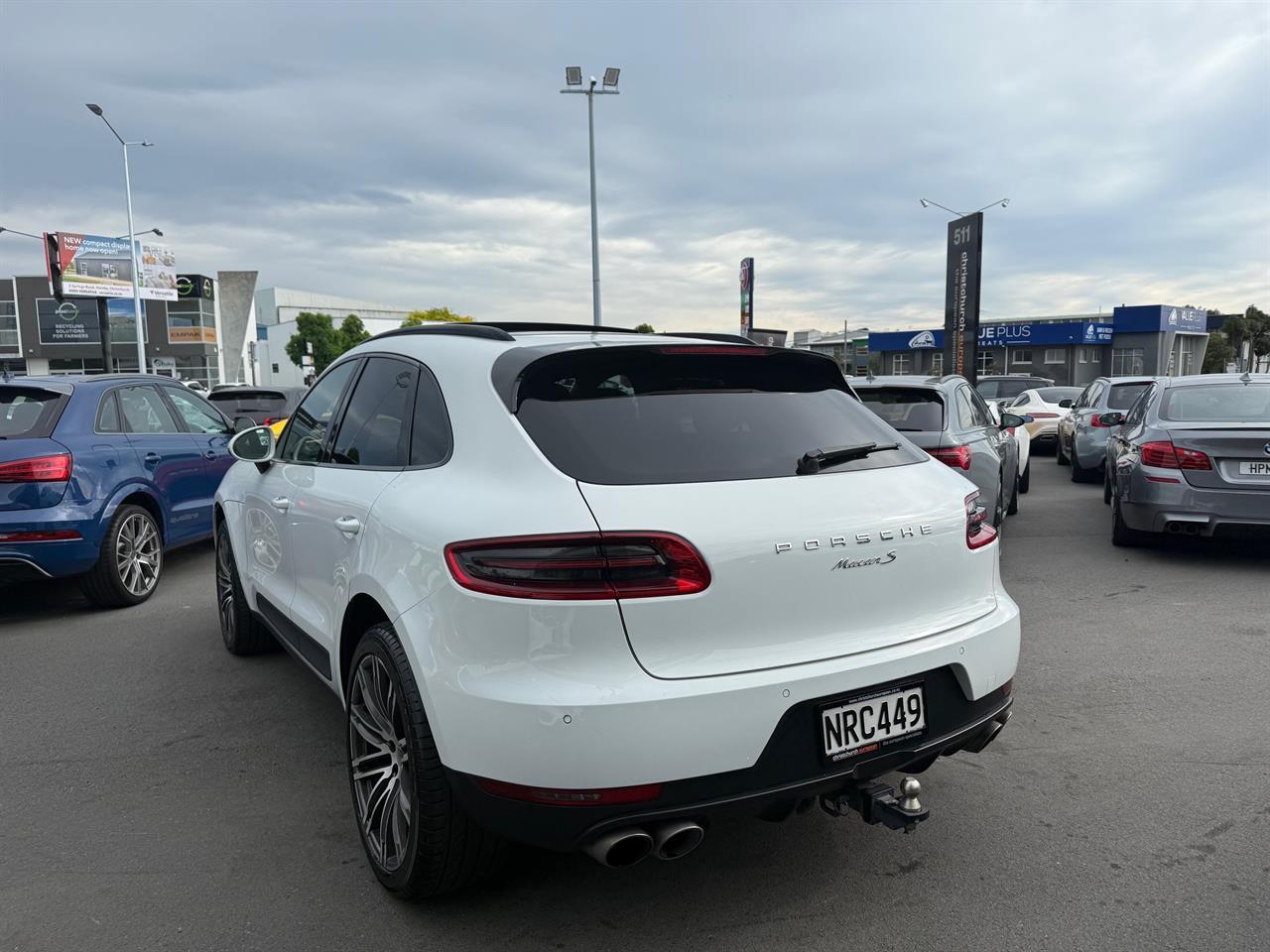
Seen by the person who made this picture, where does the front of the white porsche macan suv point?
facing away from the viewer and to the left of the viewer

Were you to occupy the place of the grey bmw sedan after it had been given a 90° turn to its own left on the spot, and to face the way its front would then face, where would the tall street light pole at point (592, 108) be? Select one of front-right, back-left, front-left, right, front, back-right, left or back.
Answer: front-right

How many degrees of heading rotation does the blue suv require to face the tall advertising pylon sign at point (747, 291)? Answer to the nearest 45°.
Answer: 0° — it already faces it

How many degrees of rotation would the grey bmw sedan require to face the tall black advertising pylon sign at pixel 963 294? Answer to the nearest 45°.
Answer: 0° — it already faces it

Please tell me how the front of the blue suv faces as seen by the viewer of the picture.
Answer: facing away from the viewer and to the right of the viewer

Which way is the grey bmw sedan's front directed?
away from the camera

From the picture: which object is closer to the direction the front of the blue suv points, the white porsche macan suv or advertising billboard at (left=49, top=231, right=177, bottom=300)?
the advertising billboard

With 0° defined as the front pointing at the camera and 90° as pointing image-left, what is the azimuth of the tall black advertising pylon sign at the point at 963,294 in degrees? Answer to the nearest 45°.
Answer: approximately 45°

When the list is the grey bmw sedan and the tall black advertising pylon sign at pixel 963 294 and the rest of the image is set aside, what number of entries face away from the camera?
1

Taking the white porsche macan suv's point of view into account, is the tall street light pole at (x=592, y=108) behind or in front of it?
in front

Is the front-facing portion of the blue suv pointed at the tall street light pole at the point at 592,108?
yes

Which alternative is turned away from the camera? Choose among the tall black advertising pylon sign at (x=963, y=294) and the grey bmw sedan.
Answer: the grey bmw sedan

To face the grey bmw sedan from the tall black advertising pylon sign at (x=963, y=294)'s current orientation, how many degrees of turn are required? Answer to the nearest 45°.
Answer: approximately 45° to its left
